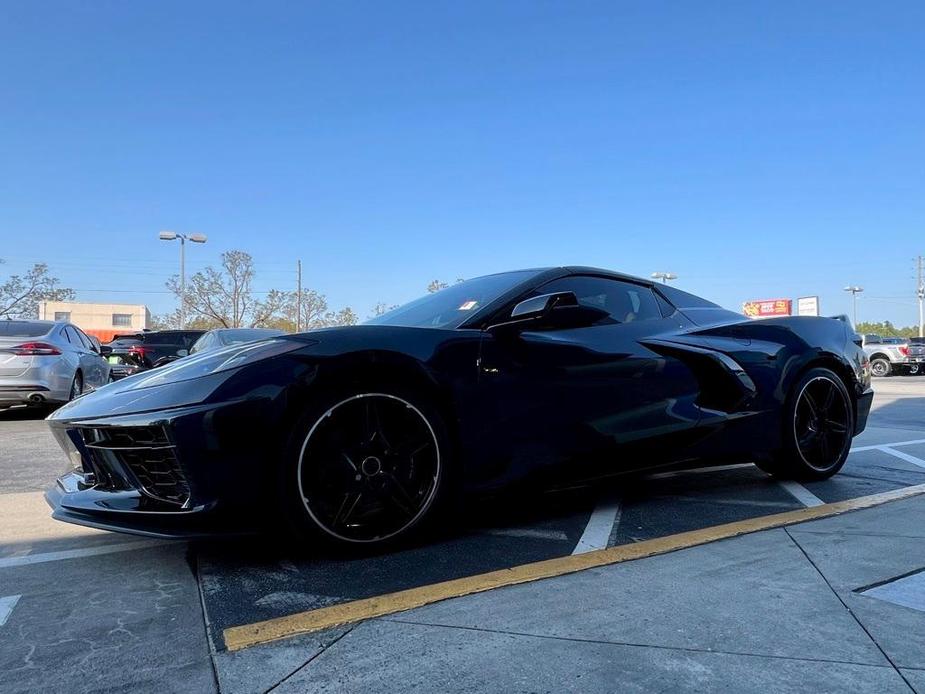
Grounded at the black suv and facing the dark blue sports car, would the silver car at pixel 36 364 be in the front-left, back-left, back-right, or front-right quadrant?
front-right

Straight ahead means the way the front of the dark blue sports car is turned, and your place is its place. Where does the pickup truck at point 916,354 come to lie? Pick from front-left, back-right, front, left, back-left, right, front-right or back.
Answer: back

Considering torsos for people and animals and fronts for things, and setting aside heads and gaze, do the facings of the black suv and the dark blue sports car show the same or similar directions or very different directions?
very different directions

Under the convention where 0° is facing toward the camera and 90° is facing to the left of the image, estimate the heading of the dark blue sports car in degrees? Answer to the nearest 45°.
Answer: approximately 45°

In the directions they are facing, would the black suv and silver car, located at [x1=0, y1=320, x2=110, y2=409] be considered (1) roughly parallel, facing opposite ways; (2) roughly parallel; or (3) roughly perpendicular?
roughly parallel

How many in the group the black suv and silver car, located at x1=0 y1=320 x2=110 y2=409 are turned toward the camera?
0

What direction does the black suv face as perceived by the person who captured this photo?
facing away from the viewer and to the right of the viewer

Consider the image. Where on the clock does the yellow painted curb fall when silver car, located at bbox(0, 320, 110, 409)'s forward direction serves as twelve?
The yellow painted curb is roughly at 4 o'clock from the silver car.

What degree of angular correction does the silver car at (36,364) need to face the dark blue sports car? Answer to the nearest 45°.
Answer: approximately 135° to its right

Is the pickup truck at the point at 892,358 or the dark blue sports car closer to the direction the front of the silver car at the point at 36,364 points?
the pickup truck

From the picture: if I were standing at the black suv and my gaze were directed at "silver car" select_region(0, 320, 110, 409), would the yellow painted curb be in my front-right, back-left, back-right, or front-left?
front-left

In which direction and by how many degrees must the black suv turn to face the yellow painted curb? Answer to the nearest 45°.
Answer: approximately 135° to its right

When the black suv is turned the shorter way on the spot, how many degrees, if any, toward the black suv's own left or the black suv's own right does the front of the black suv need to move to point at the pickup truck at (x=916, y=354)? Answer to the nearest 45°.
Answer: approximately 45° to the black suv's own right

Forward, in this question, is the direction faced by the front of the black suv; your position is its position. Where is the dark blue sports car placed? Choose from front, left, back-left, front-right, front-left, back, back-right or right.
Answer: back-right
